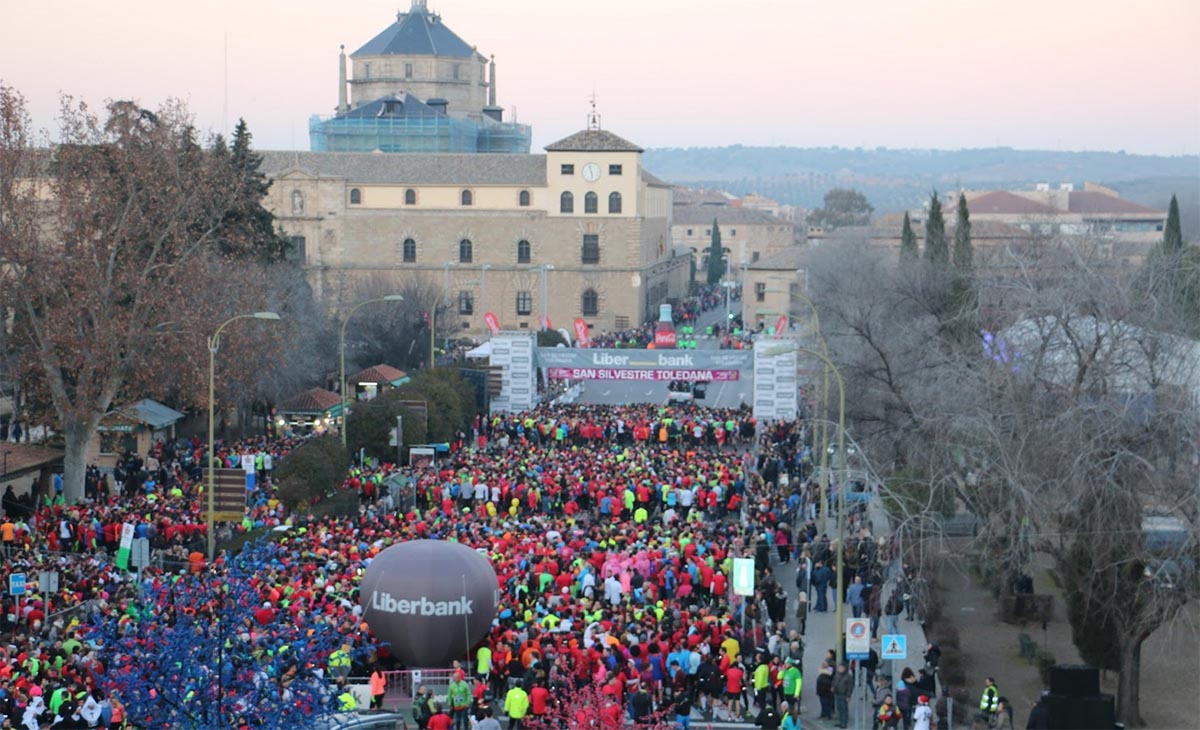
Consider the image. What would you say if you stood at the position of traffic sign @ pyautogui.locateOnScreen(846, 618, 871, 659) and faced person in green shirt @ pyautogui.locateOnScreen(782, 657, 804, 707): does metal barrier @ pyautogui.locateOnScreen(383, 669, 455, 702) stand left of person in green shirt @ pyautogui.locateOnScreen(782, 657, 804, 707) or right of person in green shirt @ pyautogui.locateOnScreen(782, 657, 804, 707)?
right

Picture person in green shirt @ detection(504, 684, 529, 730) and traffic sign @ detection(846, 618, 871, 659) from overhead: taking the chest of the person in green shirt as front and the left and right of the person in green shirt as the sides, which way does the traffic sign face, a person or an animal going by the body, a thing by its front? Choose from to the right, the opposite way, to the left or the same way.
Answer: the opposite way

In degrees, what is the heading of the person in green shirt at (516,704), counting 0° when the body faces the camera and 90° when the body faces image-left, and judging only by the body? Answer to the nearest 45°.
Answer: approximately 180°

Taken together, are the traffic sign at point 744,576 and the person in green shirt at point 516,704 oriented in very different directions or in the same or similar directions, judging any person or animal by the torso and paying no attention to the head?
very different directions

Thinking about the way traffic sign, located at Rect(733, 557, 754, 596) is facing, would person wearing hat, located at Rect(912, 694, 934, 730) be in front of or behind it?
in front

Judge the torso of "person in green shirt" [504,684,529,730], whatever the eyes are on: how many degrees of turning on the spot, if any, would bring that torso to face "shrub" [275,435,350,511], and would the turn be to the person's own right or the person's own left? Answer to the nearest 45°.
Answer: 0° — they already face it

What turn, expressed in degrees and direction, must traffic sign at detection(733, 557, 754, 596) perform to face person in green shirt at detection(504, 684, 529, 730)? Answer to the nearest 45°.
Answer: approximately 45° to its right

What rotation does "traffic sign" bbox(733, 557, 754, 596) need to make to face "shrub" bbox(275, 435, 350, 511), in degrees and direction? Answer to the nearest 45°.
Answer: approximately 135° to its right

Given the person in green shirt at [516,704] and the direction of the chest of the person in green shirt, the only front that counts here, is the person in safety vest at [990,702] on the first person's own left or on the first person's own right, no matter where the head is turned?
on the first person's own right

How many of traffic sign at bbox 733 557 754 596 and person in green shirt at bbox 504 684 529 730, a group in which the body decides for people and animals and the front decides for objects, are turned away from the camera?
1

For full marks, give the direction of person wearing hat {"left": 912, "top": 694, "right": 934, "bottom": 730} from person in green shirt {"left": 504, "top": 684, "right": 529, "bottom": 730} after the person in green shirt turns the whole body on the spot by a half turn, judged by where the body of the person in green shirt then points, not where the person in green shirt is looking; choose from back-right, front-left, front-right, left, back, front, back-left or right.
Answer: left

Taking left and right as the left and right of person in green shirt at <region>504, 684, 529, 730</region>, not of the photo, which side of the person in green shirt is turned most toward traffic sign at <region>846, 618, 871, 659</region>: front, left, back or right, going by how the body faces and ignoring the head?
right

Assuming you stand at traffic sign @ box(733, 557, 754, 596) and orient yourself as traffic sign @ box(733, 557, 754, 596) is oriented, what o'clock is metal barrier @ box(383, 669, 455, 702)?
The metal barrier is roughly at 2 o'clock from the traffic sign.

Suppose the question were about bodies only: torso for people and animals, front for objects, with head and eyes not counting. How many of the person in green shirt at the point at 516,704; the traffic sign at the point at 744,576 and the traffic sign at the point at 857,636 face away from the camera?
1
